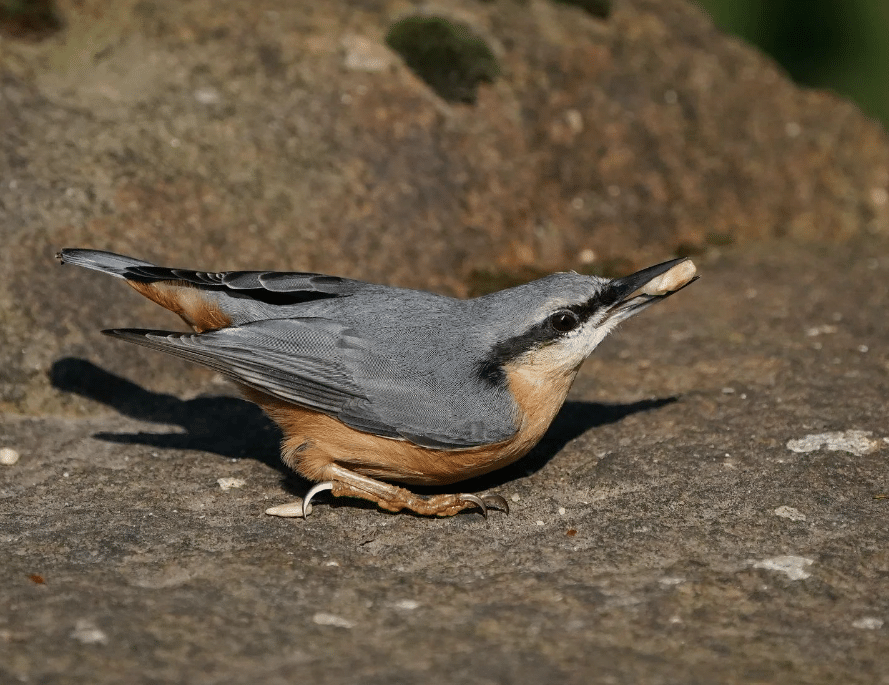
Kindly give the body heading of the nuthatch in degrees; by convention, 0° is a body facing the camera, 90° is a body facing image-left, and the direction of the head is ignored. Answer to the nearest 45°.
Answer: approximately 270°
